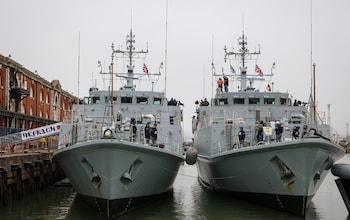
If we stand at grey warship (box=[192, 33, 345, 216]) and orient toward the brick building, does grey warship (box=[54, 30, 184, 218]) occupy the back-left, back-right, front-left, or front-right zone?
front-left

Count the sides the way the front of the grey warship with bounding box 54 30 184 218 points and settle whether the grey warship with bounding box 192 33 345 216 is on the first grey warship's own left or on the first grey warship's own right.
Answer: on the first grey warship's own left

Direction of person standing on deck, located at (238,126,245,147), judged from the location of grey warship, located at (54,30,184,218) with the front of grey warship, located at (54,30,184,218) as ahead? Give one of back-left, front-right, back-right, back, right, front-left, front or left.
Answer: left

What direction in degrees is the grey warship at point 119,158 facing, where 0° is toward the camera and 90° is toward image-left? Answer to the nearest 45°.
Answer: approximately 0°

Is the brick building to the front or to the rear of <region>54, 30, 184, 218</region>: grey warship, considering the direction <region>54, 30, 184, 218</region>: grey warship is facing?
to the rear
